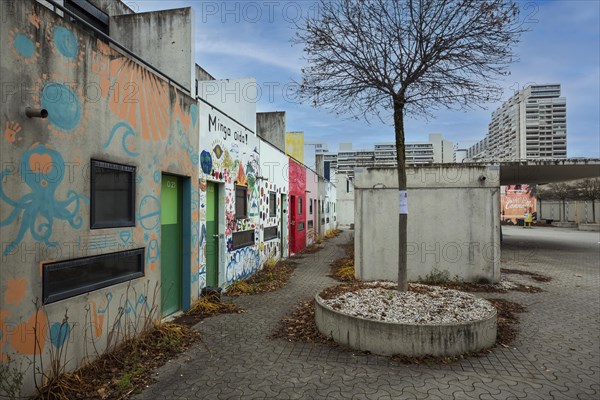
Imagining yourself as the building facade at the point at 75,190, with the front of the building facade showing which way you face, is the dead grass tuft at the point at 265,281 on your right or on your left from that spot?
on your left

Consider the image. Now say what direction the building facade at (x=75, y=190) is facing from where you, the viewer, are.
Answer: facing the viewer and to the right of the viewer

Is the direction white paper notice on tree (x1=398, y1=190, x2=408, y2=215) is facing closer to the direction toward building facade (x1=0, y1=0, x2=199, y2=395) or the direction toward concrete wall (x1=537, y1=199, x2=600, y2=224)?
the building facade

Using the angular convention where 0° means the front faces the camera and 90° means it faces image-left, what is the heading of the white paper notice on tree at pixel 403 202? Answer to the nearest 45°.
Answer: approximately 0°

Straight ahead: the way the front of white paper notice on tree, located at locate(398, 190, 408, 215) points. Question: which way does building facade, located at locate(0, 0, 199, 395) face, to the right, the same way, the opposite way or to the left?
to the left

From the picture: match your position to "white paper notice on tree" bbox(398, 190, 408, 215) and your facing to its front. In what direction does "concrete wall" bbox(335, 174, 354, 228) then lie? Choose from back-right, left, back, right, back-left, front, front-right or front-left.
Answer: back

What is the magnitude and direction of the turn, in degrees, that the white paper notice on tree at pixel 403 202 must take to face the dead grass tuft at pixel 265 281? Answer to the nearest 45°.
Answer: approximately 135° to its right

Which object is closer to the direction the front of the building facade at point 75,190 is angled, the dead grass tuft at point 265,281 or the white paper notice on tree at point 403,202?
the white paper notice on tree

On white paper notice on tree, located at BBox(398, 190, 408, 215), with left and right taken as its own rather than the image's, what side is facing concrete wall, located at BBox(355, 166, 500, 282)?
back

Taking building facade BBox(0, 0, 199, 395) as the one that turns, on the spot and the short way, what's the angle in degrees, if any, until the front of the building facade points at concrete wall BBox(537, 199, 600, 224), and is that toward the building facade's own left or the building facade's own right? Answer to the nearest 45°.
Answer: approximately 45° to the building facade's own left

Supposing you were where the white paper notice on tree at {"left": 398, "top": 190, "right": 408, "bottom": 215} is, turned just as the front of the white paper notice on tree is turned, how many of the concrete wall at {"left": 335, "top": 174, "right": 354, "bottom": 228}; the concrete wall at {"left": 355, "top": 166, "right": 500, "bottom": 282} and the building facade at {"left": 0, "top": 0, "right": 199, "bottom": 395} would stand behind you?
2

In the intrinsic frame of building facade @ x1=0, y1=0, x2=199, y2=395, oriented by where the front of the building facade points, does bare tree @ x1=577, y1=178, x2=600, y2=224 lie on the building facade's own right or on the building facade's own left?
on the building facade's own left

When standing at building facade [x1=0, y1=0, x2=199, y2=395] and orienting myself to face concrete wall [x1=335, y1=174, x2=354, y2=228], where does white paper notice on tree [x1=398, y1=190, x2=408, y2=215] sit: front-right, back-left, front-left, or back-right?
front-right

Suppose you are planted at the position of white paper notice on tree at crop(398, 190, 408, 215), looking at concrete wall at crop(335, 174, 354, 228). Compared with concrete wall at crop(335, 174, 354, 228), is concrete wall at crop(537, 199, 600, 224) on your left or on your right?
right

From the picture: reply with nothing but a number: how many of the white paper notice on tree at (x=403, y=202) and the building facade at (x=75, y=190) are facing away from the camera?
0
